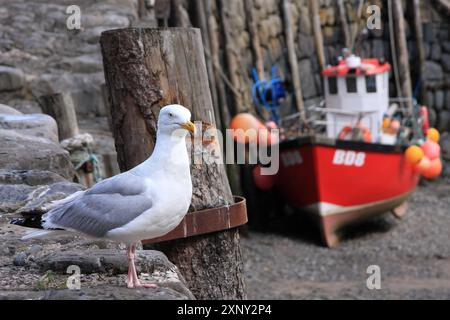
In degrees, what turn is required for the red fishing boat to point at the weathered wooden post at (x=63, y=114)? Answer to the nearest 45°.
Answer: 0° — it already faces it

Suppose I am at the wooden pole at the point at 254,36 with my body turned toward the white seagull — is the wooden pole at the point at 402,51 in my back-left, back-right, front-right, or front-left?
back-left

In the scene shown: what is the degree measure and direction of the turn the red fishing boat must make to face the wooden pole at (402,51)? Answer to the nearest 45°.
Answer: approximately 135° to its right

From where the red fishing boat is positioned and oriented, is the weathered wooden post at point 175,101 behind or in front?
in front

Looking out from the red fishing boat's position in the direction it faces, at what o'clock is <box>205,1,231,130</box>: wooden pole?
The wooden pole is roughly at 1 o'clock from the red fishing boat.

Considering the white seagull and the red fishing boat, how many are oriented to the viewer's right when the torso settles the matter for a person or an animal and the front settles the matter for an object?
1

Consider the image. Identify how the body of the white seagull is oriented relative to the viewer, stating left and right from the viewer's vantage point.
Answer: facing to the right of the viewer

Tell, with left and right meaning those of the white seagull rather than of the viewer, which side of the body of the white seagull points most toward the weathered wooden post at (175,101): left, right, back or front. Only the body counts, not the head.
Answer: left

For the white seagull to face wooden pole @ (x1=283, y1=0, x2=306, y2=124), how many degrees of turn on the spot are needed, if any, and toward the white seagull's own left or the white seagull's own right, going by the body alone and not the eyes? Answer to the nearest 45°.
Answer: approximately 90° to the white seagull's own left

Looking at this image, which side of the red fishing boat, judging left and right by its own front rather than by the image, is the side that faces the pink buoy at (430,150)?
back

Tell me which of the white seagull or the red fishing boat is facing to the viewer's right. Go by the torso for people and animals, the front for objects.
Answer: the white seagull

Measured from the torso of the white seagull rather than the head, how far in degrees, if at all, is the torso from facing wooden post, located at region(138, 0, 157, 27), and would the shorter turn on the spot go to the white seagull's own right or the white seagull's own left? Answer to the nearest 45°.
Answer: approximately 90° to the white seagull's own left
